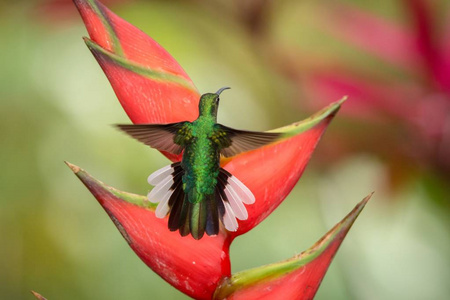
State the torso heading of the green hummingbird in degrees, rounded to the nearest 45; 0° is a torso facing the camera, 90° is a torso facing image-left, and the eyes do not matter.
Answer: approximately 180°
